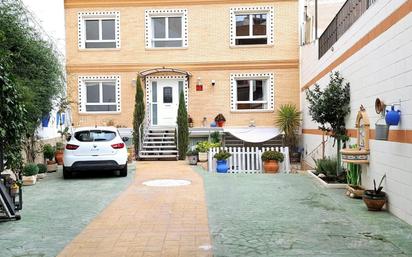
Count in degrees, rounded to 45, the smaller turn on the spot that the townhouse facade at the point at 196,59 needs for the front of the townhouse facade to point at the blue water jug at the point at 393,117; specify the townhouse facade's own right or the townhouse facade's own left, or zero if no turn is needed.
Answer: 0° — it already faces it

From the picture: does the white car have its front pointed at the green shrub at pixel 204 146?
no

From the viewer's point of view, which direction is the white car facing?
away from the camera

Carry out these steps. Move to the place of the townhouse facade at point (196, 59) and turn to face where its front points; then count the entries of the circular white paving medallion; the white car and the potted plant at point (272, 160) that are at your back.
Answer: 0

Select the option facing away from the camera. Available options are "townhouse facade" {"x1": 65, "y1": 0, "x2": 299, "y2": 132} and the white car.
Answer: the white car

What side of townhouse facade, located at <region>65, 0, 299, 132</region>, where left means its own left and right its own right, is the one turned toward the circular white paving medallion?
front

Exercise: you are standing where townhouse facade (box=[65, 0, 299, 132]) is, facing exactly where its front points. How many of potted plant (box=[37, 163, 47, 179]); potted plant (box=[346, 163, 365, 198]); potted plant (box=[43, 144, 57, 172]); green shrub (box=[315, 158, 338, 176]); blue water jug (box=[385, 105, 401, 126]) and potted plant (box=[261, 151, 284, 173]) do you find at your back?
0

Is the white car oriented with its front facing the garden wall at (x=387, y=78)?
no

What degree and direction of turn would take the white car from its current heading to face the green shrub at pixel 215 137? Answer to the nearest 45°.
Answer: approximately 45° to its right

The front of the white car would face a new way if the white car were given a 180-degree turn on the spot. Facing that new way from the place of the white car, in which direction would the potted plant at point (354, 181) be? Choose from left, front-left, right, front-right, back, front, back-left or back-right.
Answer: front-left

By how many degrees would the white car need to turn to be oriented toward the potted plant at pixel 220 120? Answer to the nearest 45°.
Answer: approximately 45° to its right

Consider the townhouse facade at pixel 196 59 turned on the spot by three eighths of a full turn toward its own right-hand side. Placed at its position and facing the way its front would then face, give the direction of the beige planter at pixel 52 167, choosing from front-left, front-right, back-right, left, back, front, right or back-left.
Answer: left

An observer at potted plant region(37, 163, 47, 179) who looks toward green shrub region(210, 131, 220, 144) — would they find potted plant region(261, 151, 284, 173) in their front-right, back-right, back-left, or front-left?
front-right

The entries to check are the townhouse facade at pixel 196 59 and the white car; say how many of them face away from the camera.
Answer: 1

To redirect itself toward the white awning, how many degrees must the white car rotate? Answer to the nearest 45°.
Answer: approximately 45° to its right

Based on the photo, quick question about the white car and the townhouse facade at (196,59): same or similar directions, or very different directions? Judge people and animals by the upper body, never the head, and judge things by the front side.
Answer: very different directions

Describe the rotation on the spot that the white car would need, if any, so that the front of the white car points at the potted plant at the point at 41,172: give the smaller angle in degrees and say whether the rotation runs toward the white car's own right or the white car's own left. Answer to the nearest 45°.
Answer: approximately 135° to the white car's own left

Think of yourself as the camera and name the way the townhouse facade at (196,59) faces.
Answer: facing the viewer
